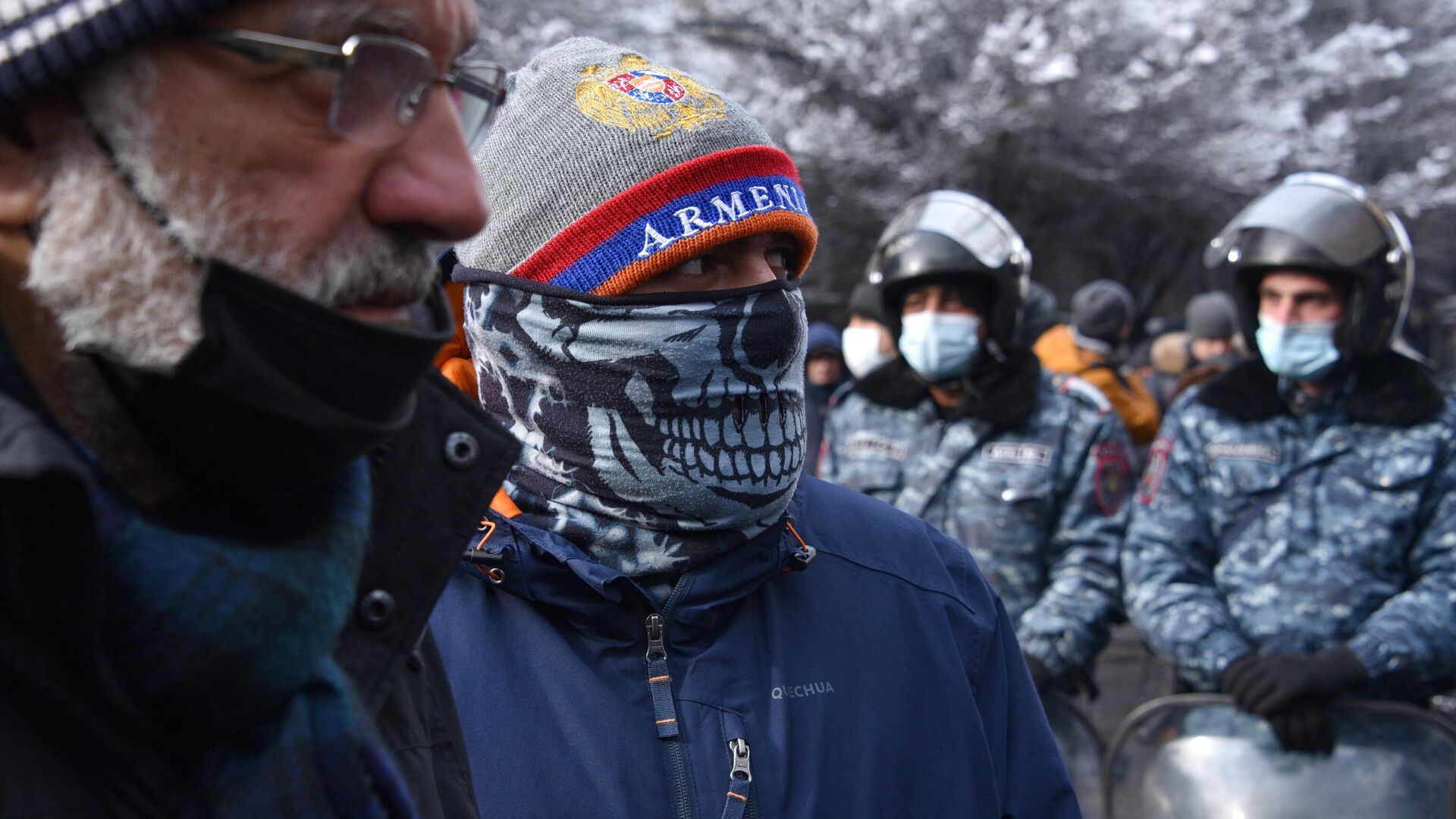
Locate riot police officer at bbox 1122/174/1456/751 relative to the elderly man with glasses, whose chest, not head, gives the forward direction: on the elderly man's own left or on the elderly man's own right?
on the elderly man's own left

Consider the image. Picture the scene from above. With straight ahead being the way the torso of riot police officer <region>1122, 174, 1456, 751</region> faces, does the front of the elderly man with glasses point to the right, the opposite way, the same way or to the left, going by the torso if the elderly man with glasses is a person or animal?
to the left

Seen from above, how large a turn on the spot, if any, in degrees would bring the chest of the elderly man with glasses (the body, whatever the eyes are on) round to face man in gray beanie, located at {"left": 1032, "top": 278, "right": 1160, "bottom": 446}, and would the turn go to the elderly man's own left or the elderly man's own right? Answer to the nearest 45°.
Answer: approximately 90° to the elderly man's own left

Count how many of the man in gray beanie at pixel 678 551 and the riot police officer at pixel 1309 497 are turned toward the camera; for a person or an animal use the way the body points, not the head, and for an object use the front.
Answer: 2

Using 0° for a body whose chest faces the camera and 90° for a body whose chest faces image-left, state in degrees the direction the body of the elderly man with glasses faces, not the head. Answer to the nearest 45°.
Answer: approximately 315°

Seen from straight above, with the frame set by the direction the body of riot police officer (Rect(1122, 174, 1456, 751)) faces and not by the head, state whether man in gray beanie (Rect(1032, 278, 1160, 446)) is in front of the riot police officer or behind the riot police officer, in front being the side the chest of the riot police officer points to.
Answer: behind

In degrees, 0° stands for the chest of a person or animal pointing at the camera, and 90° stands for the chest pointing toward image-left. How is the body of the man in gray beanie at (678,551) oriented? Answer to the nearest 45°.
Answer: approximately 0°

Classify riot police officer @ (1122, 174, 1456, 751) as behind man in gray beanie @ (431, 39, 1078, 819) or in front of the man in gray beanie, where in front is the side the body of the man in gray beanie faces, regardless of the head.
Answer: behind
